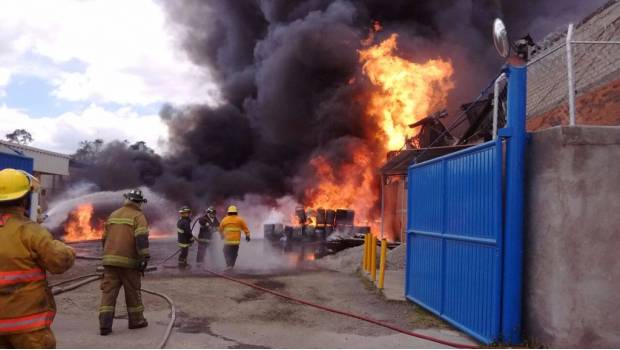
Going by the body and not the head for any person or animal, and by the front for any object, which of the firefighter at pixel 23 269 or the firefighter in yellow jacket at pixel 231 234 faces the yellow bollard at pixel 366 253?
the firefighter

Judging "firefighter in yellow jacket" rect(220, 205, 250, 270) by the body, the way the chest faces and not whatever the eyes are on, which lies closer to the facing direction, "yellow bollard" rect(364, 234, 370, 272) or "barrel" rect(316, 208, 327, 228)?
the barrel

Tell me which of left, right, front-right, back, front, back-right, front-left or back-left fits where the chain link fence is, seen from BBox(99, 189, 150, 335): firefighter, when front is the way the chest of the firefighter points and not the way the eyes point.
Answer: front-right

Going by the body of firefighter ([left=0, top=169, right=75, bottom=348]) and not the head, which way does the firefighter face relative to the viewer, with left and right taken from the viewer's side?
facing away from the viewer and to the right of the viewer

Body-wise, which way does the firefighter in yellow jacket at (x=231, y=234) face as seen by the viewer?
away from the camera

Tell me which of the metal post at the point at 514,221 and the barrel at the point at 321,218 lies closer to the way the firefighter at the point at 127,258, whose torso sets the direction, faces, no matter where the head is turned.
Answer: the barrel

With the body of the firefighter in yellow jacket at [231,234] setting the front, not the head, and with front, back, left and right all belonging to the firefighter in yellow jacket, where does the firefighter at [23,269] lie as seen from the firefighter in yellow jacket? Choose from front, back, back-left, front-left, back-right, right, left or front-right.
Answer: back
